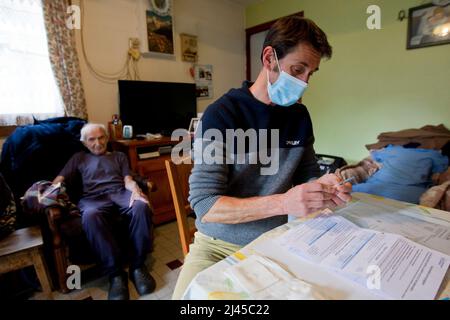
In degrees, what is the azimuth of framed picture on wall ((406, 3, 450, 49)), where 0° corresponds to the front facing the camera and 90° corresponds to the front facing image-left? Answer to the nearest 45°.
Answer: approximately 45°

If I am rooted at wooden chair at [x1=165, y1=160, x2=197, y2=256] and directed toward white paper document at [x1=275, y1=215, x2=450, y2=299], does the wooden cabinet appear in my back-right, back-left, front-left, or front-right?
back-left

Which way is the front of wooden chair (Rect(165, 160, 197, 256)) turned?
to the viewer's right

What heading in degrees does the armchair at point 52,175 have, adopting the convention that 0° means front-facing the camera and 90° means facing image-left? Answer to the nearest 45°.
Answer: approximately 315°

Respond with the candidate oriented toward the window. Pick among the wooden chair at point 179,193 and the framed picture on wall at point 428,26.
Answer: the framed picture on wall

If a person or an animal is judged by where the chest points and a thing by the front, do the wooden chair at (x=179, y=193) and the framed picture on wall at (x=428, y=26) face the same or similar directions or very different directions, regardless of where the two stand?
very different directions

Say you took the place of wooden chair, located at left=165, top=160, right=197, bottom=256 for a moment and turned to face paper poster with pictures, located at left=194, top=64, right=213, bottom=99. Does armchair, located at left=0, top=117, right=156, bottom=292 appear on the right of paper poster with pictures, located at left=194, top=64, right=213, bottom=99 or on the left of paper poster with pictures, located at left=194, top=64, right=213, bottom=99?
left

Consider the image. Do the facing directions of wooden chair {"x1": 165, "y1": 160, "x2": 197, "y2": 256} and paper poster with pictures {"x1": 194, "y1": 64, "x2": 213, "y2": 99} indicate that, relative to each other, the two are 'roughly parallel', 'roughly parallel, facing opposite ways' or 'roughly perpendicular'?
roughly perpendicular

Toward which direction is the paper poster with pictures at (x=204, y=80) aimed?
toward the camera

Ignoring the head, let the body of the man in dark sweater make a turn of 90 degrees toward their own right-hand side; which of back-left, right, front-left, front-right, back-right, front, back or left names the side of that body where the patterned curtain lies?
right

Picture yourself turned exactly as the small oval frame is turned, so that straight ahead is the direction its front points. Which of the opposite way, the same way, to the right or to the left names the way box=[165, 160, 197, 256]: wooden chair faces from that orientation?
to the left

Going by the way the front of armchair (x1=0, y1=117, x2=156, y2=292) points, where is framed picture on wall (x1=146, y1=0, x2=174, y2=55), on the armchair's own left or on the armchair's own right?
on the armchair's own left

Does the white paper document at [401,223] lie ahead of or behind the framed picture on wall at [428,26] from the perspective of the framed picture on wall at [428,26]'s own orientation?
ahead

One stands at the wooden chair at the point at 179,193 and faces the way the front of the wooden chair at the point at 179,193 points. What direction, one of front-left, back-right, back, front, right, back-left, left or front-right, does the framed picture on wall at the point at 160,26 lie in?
left
